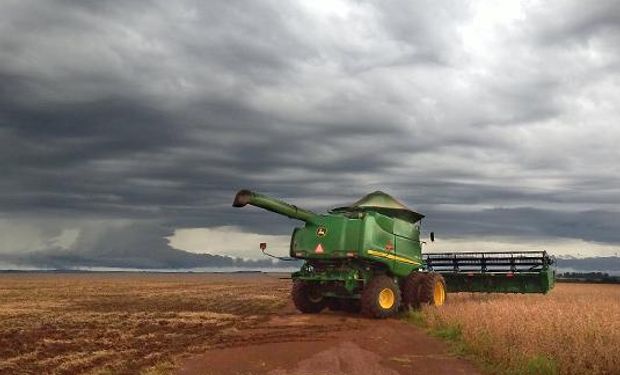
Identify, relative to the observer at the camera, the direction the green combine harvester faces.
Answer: facing away from the viewer and to the right of the viewer
